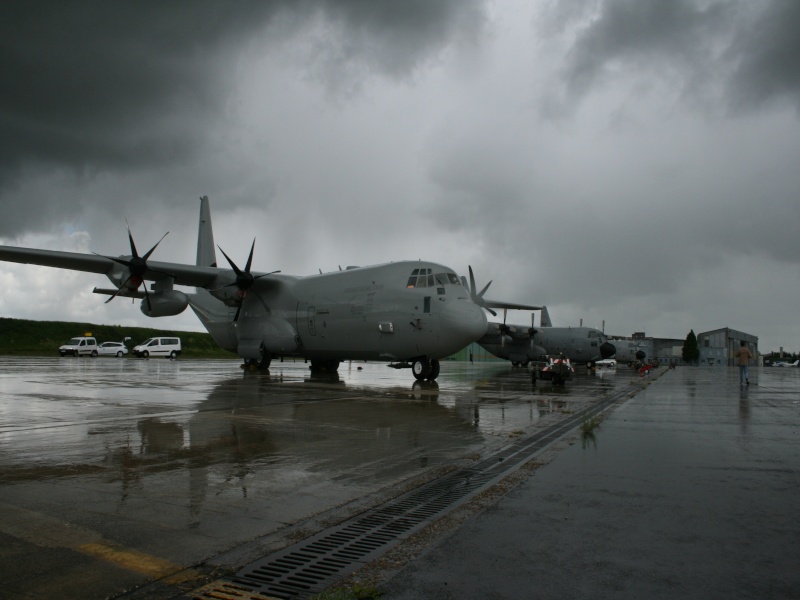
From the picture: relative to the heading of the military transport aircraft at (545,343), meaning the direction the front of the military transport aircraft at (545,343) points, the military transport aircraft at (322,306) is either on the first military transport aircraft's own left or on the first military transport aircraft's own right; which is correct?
on the first military transport aircraft's own right

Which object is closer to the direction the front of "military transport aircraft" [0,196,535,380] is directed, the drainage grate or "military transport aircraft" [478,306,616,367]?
the drainage grate

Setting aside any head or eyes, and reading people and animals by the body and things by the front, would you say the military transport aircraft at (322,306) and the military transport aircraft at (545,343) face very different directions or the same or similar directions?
same or similar directions

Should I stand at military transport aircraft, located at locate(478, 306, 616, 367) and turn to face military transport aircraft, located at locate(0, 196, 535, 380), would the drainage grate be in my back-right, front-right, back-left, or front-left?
front-left

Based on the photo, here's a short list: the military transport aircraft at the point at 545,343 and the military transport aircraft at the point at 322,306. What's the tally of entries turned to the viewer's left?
0

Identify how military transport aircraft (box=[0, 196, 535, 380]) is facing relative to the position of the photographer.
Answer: facing the viewer and to the right of the viewer

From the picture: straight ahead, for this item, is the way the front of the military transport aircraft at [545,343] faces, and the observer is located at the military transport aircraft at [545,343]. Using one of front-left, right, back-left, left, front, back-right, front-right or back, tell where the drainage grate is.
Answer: front-right

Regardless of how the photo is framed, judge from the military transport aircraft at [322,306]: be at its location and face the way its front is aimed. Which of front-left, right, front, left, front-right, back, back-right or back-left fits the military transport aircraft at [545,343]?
left

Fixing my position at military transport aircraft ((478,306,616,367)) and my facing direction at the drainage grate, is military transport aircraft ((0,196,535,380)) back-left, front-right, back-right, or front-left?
front-right

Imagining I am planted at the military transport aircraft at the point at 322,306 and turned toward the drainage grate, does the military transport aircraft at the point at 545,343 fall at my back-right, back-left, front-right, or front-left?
back-left
